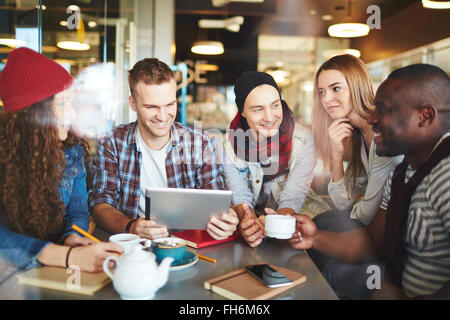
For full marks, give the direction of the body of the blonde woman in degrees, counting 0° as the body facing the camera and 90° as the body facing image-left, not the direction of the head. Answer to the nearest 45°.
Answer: approximately 45°

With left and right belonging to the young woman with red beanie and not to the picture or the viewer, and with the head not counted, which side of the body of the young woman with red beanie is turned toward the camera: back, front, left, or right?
right

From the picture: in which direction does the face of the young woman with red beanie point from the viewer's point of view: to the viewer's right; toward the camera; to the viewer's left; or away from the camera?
to the viewer's right

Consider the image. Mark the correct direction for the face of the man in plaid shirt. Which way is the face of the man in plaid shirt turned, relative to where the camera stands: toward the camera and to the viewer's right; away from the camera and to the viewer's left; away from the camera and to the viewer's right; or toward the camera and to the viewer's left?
toward the camera and to the viewer's right
